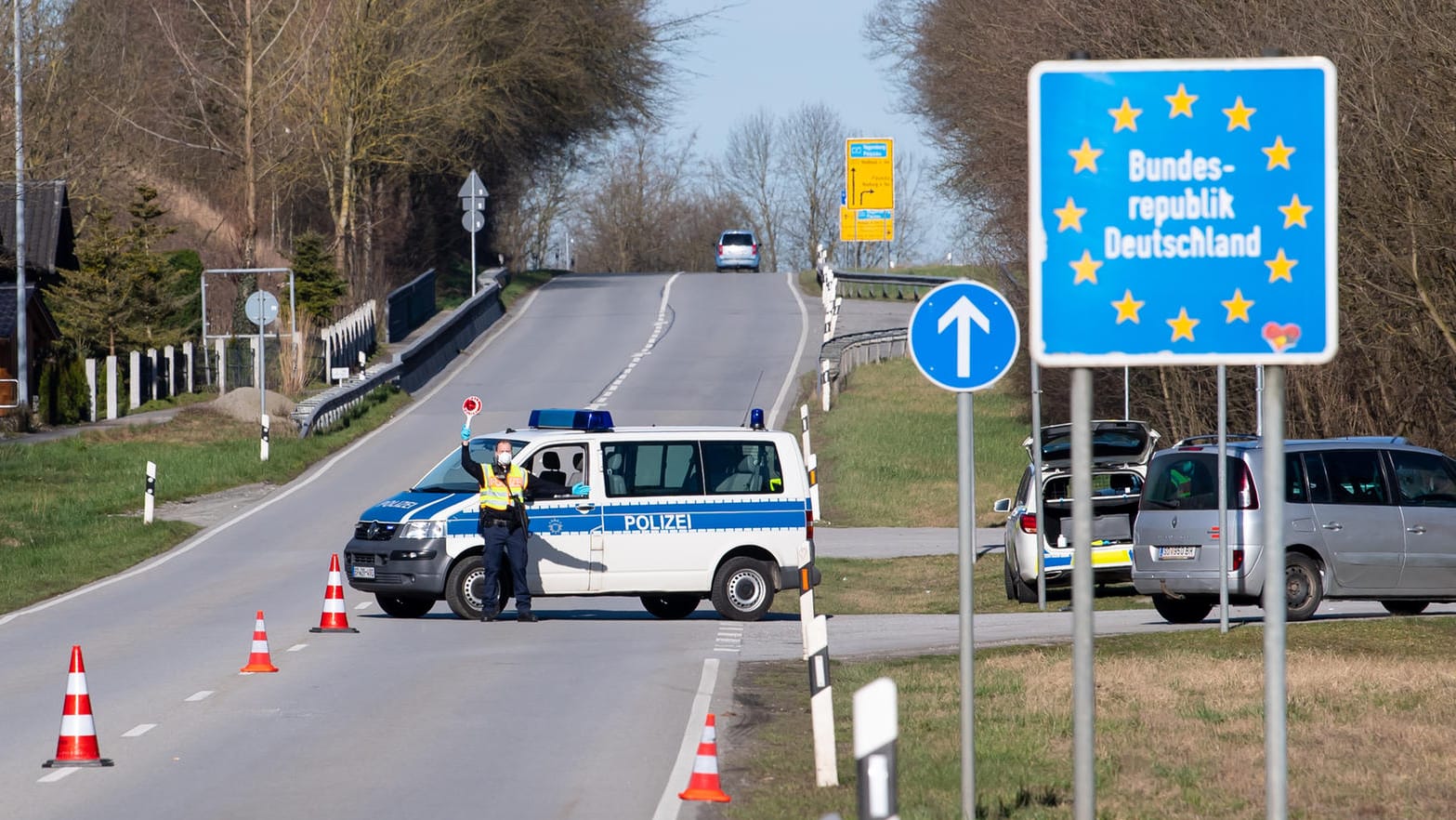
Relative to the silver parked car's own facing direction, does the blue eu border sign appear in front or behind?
behind

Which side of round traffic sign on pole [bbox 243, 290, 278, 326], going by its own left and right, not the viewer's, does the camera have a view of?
back

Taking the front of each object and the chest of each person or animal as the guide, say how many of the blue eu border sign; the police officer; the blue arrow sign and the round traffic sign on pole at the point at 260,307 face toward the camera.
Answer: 3

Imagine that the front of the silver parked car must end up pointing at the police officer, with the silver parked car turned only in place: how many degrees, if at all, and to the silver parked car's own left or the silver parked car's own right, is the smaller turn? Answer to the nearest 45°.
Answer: approximately 135° to the silver parked car's own left

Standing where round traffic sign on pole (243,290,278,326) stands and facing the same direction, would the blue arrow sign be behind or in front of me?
behind

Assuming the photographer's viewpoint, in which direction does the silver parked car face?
facing away from the viewer and to the right of the viewer

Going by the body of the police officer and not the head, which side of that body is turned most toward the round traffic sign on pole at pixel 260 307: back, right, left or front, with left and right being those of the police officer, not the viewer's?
back

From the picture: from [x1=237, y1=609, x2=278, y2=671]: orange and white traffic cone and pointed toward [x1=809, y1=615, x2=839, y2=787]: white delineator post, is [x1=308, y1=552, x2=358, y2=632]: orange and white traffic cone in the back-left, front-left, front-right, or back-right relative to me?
back-left
